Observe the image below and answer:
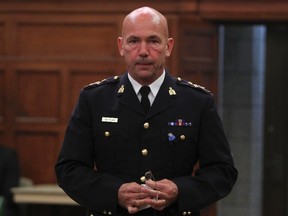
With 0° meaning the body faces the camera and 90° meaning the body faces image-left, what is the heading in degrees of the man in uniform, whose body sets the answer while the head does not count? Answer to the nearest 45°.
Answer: approximately 0°
